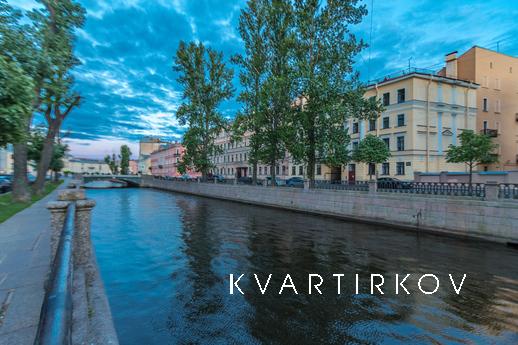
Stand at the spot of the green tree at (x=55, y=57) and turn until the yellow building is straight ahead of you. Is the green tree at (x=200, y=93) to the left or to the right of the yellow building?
left

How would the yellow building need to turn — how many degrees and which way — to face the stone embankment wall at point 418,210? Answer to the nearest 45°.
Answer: approximately 45° to its left

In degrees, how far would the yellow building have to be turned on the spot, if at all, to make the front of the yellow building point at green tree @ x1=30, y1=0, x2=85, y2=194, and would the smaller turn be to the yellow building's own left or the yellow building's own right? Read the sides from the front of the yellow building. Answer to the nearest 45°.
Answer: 0° — it already faces it

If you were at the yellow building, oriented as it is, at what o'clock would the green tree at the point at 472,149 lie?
The green tree is roughly at 10 o'clock from the yellow building.

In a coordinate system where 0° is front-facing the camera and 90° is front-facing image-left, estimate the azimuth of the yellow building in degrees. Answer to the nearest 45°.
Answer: approximately 45°

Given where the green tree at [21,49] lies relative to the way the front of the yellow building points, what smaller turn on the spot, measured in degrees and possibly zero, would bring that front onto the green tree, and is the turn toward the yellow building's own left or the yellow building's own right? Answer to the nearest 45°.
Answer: approximately 45° to the yellow building's own left

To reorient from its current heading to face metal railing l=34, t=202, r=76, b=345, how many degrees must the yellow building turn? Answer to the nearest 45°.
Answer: approximately 45° to its left
